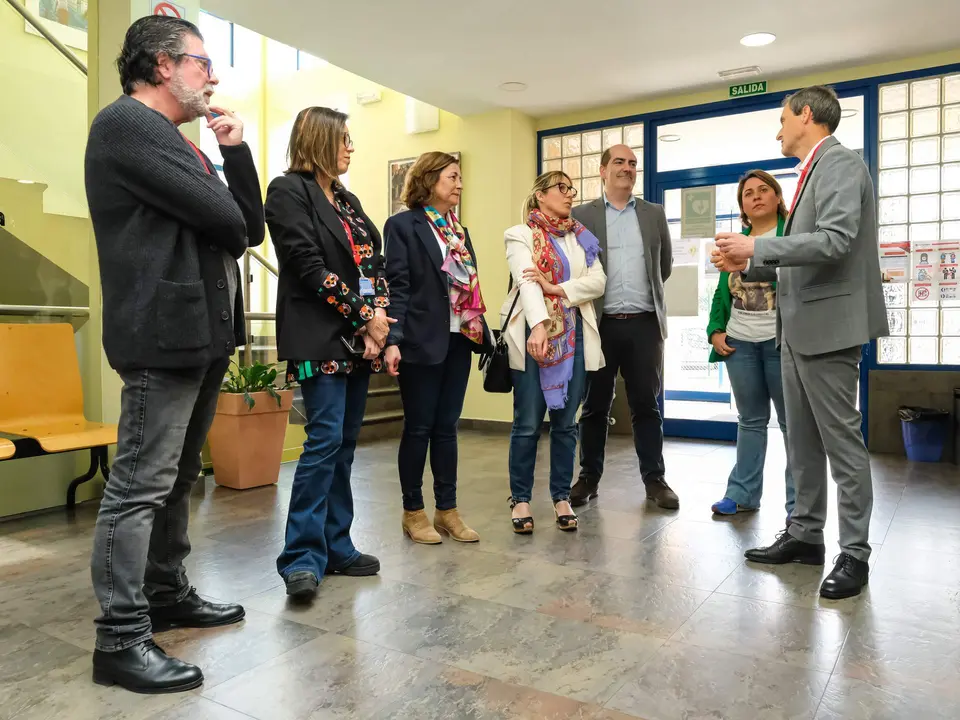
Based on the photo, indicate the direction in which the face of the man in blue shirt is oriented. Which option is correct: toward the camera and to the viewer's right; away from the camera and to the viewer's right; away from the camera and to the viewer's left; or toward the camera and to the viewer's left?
toward the camera and to the viewer's right

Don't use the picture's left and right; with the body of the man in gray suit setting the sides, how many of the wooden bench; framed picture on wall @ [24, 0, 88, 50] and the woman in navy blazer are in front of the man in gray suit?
3

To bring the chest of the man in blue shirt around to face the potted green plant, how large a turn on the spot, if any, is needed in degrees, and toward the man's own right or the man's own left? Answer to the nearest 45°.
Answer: approximately 90° to the man's own right

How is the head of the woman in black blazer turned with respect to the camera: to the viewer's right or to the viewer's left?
to the viewer's right

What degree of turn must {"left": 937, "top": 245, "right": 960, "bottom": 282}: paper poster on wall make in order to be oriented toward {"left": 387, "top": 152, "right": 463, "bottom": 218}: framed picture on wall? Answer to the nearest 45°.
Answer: approximately 90° to its right

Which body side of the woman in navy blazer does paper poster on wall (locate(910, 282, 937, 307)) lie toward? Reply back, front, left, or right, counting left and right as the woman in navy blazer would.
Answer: left

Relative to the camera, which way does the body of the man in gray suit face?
to the viewer's left

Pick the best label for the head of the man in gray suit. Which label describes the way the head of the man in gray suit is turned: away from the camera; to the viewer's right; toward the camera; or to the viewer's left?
to the viewer's left

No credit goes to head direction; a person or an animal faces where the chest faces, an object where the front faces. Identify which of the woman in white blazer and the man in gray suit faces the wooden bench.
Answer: the man in gray suit

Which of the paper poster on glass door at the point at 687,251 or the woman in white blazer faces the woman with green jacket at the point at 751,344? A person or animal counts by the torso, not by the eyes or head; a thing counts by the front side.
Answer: the paper poster on glass door
